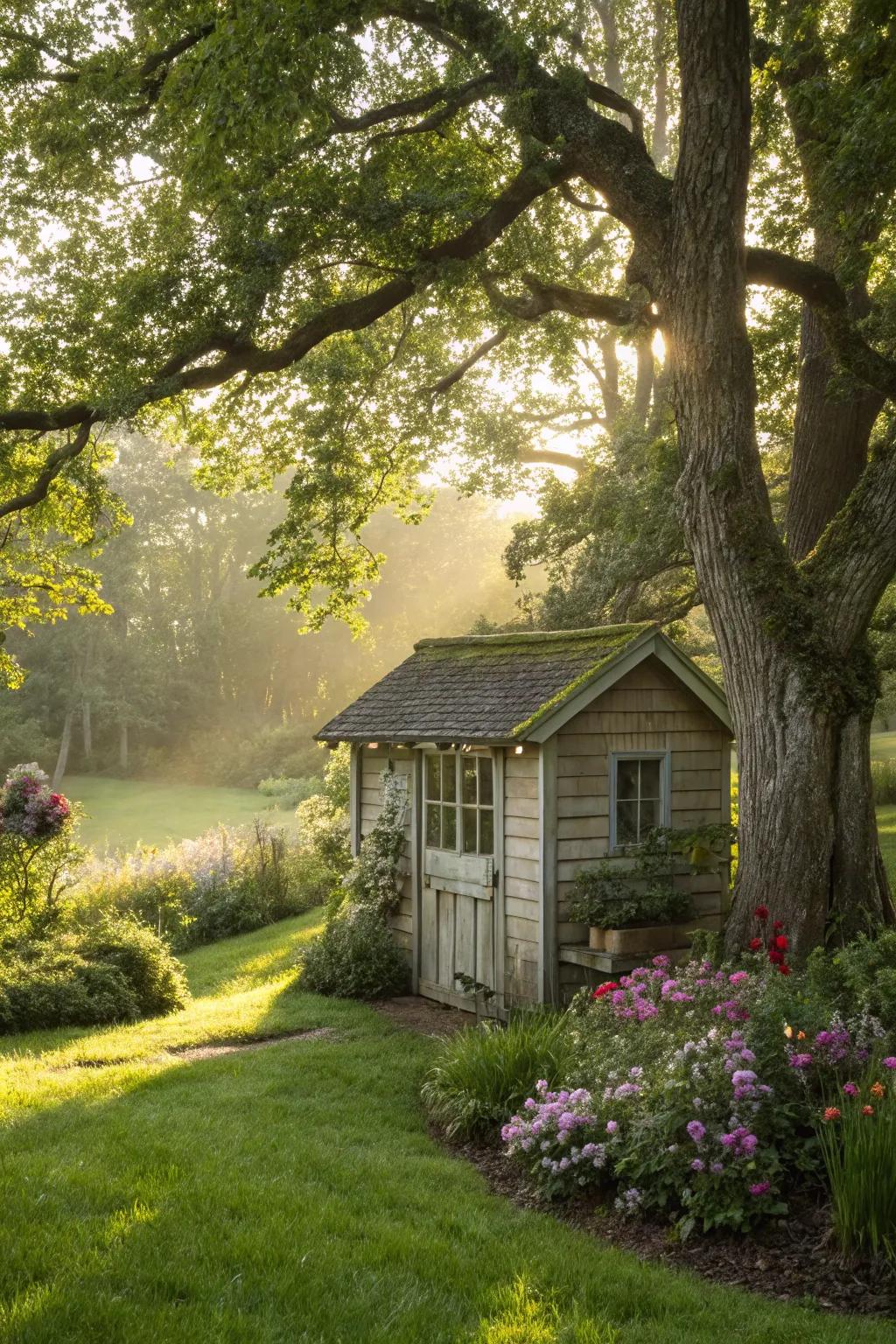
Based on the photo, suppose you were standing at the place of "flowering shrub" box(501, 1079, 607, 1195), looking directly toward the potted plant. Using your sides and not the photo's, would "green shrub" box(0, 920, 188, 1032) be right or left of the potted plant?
left

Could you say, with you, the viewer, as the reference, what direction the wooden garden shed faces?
facing the viewer and to the left of the viewer

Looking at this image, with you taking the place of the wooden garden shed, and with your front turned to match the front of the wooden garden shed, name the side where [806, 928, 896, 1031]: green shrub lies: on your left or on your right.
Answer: on your left

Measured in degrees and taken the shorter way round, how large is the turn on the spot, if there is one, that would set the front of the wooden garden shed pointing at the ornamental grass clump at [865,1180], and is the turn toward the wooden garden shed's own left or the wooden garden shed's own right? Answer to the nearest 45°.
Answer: approximately 45° to the wooden garden shed's own left

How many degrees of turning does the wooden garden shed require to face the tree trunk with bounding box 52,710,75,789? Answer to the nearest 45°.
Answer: approximately 90° to its right

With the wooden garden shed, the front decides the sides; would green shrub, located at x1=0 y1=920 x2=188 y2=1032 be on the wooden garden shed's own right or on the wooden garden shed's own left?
on the wooden garden shed's own right

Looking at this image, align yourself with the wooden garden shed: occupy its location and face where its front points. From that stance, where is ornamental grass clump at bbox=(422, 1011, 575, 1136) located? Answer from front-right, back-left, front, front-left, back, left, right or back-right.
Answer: front-left

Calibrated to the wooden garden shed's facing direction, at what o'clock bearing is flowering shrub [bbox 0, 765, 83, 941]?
The flowering shrub is roughly at 2 o'clock from the wooden garden shed.

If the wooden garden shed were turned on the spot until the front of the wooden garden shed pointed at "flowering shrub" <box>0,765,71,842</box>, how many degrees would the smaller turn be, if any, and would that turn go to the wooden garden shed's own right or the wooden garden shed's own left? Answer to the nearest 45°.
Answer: approximately 45° to the wooden garden shed's own right

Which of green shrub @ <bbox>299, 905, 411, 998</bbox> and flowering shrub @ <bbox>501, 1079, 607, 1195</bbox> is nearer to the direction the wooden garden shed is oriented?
the green shrub

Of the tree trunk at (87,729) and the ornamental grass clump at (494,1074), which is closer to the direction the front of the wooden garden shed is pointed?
the ornamental grass clump

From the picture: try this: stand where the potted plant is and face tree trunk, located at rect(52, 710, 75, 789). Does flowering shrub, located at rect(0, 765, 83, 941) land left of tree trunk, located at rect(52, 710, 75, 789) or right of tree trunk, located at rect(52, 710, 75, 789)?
left
